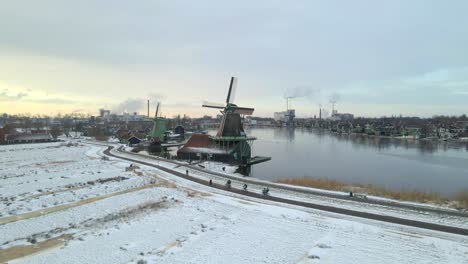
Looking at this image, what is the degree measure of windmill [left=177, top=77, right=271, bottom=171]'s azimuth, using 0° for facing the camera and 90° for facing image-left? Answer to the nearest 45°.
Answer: approximately 45°
